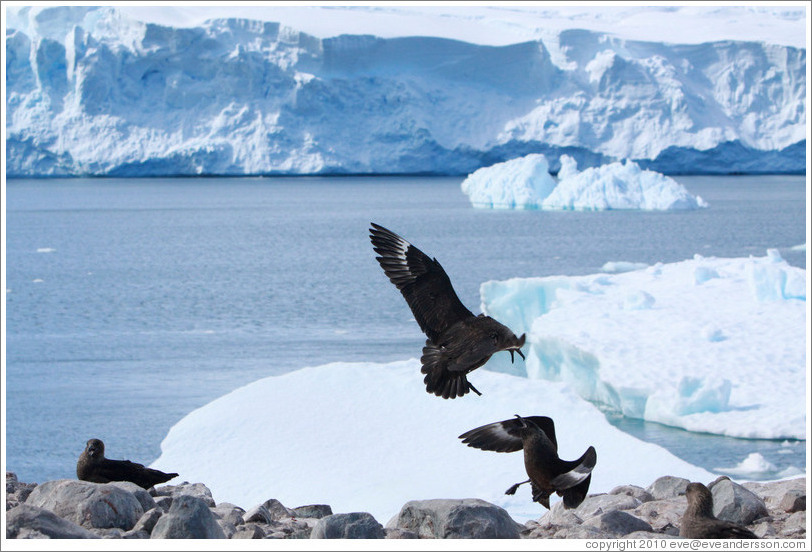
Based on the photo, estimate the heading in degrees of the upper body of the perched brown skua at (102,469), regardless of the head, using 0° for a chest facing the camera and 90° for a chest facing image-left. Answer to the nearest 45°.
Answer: approximately 90°

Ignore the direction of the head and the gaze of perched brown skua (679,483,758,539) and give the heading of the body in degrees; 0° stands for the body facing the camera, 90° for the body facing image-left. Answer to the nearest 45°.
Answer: approximately 90°

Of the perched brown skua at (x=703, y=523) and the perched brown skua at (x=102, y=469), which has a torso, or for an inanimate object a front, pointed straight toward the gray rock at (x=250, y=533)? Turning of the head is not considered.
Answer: the perched brown skua at (x=703, y=523)

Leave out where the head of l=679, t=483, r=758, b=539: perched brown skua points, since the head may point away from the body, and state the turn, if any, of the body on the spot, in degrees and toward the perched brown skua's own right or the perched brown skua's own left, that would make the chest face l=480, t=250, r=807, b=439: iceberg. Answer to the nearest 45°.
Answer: approximately 90° to the perched brown skua's own right

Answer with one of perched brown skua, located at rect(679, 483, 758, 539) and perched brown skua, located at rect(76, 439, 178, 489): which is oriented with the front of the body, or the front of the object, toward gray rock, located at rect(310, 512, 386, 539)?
perched brown skua, located at rect(679, 483, 758, 539)

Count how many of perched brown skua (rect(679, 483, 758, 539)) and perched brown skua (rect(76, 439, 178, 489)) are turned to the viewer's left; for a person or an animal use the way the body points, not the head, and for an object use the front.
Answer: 2

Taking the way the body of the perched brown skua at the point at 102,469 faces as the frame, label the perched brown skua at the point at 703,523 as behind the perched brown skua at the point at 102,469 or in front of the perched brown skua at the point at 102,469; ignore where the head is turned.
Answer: behind

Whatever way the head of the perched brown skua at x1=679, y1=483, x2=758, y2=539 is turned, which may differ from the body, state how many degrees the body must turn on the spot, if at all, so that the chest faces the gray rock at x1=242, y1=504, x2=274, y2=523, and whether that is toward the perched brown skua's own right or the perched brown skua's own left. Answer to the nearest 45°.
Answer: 0° — it already faces it
